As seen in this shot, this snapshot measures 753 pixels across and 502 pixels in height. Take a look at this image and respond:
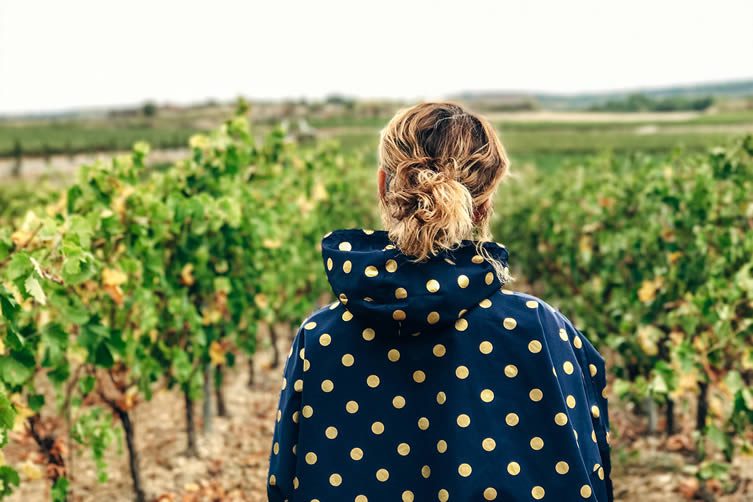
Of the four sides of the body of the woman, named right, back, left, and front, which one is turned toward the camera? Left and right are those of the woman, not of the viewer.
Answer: back

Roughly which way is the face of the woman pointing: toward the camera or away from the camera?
away from the camera
